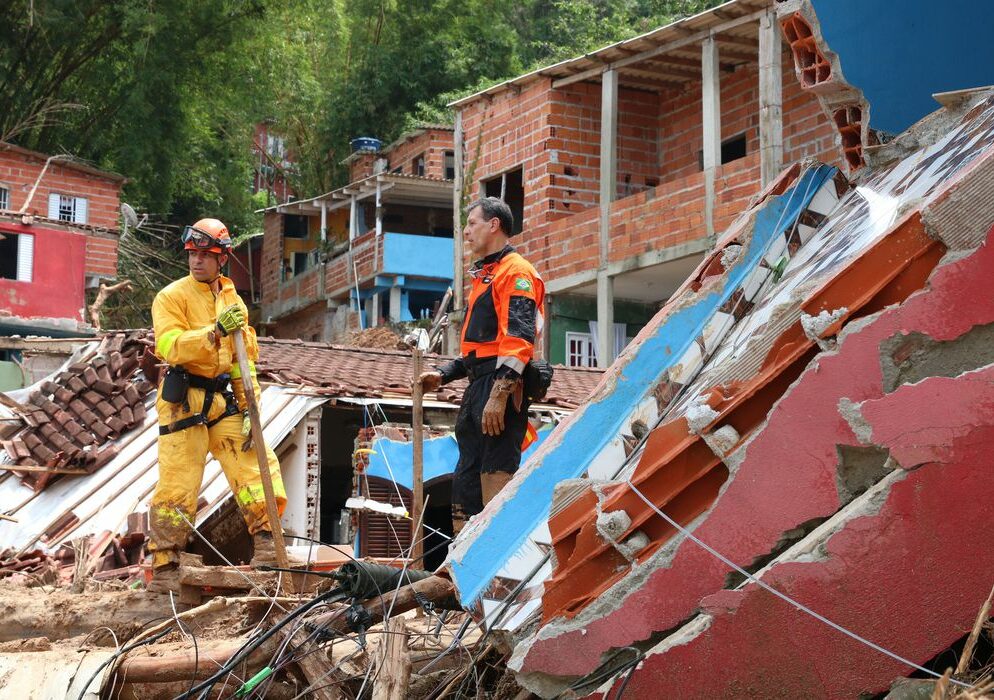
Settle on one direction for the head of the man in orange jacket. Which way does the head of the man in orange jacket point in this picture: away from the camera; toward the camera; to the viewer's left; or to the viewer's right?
to the viewer's left

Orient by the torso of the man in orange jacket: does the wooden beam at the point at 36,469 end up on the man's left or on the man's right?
on the man's right

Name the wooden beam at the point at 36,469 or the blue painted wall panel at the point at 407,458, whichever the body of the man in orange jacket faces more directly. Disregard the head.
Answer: the wooden beam

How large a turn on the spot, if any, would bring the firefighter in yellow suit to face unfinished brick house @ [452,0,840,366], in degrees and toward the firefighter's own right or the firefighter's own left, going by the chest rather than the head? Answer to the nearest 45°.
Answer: approximately 90° to the firefighter's own left

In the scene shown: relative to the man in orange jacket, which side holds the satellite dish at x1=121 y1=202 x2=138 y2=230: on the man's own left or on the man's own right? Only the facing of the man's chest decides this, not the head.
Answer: on the man's own right

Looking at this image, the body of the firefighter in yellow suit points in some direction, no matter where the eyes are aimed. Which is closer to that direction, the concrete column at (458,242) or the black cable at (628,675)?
the black cable

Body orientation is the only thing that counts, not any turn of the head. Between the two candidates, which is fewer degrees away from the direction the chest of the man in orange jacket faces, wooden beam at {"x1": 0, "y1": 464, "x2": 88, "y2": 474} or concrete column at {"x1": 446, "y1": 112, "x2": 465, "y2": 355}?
the wooden beam

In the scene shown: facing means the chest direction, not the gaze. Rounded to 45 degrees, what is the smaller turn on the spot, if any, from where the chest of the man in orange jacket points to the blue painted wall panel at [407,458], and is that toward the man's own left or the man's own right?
approximately 90° to the man's own right

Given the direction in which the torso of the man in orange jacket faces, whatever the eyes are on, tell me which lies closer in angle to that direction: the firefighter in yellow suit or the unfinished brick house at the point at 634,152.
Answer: the firefighter in yellow suit

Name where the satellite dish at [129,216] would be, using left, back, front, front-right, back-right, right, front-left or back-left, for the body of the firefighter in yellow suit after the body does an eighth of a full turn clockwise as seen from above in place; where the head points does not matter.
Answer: back

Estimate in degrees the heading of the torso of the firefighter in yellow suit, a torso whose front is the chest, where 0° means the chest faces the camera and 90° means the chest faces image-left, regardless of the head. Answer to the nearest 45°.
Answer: approximately 315°

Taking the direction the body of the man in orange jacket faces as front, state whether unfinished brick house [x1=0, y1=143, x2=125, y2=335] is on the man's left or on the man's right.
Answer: on the man's right

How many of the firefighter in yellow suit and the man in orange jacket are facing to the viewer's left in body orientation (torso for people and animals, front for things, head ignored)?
1

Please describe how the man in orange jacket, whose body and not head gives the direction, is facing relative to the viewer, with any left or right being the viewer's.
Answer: facing to the left of the viewer

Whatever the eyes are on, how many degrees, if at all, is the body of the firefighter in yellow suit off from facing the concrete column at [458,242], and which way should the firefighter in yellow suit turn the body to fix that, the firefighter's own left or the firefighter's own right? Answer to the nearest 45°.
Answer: approximately 135° to the firefighter's own left
